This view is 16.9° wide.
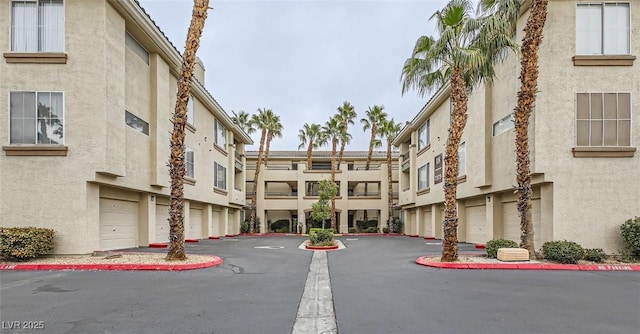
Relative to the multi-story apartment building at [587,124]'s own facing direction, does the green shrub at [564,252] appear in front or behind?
in front

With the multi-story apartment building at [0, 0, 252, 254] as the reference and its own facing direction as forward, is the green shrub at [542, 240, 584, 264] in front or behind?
in front

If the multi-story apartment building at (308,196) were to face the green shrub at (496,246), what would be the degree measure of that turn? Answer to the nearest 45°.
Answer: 0° — it already faces it

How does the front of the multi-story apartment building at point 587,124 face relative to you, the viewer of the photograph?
facing the viewer and to the left of the viewer

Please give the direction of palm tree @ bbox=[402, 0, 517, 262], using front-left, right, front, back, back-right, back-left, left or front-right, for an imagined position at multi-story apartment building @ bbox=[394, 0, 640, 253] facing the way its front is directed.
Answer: front

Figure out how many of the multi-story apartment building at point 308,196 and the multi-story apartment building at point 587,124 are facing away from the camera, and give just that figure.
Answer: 0

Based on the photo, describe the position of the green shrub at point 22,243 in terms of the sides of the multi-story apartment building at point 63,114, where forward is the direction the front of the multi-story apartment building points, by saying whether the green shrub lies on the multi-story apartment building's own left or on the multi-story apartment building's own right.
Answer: on the multi-story apartment building's own right

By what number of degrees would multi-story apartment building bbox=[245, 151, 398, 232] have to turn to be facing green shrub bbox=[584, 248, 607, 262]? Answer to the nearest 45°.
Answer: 0° — it already faces it

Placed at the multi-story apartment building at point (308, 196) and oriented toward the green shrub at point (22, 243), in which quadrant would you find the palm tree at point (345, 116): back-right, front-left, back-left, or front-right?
back-left

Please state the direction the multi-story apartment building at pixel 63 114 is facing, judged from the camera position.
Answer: facing the viewer and to the right of the viewer

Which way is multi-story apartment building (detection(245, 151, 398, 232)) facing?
toward the camera

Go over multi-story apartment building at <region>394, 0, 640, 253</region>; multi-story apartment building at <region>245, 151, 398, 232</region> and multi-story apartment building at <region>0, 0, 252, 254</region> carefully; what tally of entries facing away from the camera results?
0

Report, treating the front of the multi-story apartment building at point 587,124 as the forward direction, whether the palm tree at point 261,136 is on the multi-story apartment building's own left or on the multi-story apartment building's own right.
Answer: on the multi-story apartment building's own right
